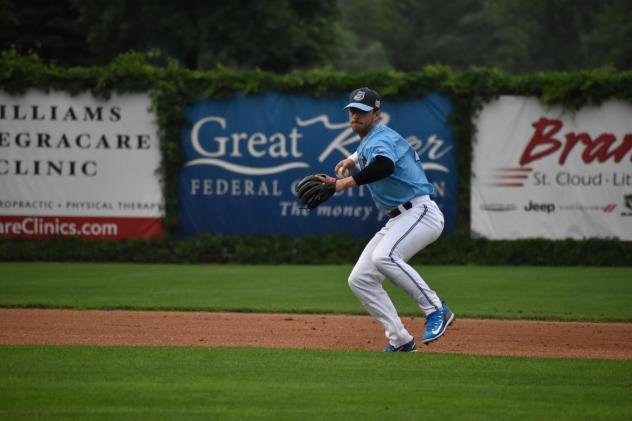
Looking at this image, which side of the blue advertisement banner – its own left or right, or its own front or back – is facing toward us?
front

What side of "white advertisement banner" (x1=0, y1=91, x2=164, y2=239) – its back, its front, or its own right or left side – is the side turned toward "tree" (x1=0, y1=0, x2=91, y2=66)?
back

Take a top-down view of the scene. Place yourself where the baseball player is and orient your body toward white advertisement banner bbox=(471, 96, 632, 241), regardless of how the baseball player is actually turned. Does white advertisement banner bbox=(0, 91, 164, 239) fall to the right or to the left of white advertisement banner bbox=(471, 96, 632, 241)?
left

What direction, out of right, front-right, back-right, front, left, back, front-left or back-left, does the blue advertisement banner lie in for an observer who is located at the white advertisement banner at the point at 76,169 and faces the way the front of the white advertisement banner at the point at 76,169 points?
left

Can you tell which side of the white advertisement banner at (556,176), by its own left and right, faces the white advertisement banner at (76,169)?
right

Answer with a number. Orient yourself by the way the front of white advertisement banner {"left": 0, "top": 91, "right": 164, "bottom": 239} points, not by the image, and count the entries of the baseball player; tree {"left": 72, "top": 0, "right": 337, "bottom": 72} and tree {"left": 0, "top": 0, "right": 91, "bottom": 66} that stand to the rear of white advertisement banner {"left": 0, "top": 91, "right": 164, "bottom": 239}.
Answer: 2

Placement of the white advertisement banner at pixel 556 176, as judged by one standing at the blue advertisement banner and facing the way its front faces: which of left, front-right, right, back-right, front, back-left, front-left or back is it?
left

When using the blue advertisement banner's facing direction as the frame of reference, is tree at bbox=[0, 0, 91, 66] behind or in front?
behind

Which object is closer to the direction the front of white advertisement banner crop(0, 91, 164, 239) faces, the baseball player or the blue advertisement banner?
the baseball player

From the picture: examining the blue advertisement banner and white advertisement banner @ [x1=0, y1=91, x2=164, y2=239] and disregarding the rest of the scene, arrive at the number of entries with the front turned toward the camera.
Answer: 2

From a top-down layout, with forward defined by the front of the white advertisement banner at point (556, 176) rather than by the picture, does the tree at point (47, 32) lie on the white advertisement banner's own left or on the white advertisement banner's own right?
on the white advertisement banner's own right

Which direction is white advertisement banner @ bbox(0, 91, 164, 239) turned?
toward the camera

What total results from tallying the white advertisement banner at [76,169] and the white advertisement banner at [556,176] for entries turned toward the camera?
2

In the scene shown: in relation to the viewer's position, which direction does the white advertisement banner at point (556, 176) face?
facing the viewer

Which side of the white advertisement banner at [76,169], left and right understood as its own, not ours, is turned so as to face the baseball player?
front

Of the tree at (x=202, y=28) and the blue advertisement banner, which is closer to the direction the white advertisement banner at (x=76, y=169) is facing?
the blue advertisement banner

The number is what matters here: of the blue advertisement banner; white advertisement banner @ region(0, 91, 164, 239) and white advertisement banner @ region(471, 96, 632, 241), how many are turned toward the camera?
3

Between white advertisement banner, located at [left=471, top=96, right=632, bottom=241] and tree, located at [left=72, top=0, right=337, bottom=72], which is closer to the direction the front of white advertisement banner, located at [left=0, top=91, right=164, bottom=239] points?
the white advertisement banner
